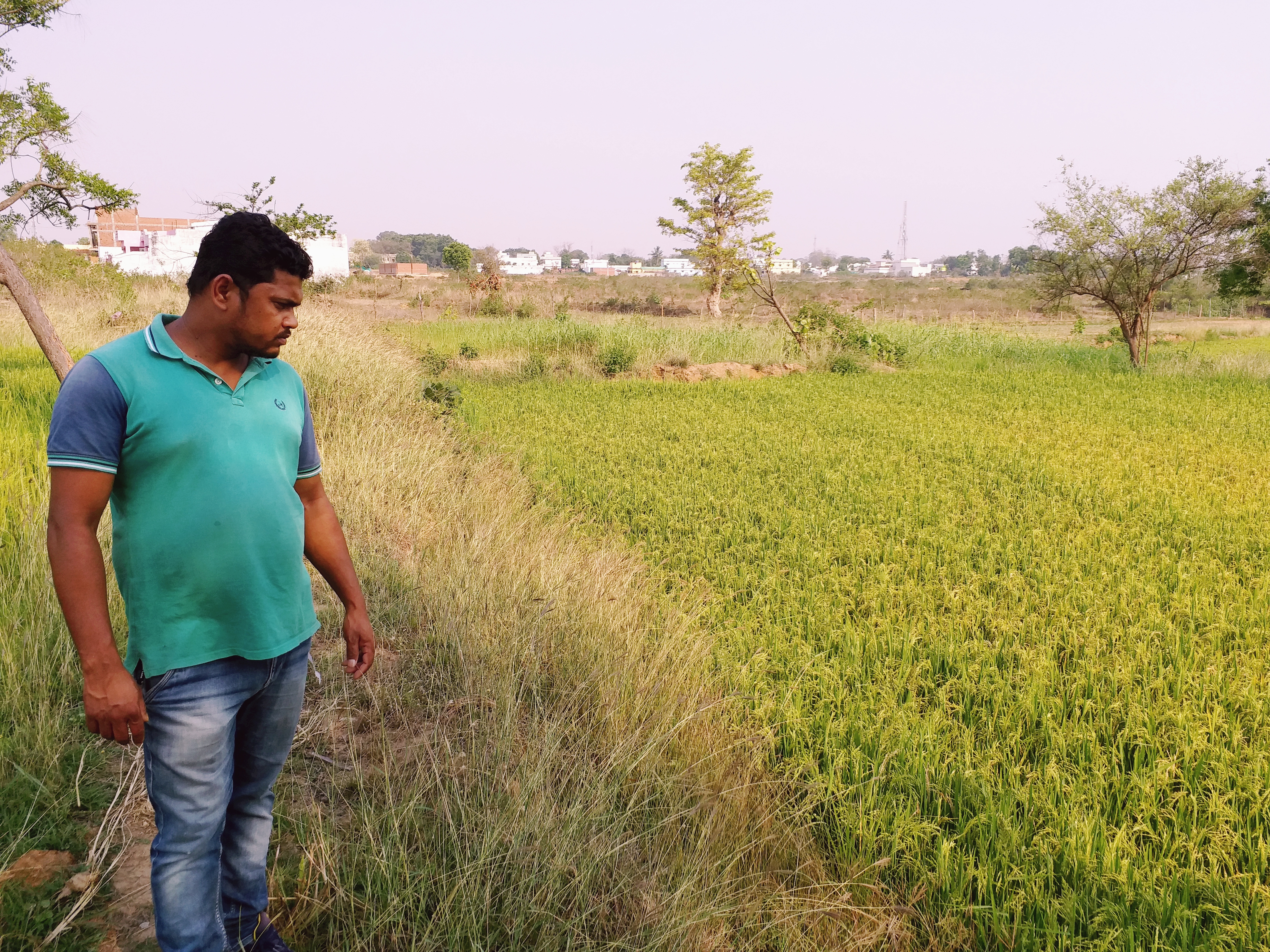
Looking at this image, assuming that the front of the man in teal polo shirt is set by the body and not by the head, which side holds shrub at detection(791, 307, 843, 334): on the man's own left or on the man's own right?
on the man's own left

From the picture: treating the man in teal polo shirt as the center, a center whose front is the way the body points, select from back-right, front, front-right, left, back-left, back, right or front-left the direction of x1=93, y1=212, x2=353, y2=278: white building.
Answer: back-left

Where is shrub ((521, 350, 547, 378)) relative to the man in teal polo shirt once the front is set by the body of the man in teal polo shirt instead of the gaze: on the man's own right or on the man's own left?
on the man's own left

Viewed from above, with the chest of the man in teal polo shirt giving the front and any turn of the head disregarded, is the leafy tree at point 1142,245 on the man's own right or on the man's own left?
on the man's own left

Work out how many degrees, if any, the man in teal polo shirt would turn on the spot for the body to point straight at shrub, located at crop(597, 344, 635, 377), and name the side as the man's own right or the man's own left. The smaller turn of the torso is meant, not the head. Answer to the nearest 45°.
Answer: approximately 90° to the man's own left

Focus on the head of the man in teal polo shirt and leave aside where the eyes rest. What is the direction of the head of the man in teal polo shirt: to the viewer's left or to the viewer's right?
to the viewer's right

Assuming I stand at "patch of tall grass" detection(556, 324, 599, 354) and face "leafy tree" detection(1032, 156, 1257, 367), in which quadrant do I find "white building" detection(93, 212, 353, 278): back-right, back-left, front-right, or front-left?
back-left

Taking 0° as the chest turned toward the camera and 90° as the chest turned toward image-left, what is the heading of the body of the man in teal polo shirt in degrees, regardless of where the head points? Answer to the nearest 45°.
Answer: approximately 315°

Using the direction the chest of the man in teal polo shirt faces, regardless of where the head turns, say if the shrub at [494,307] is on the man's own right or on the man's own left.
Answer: on the man's own left

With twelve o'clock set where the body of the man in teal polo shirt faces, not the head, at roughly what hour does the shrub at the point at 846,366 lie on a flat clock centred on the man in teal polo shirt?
The shrub is roughly at 9 o'clock from the man in teal polo shirt.

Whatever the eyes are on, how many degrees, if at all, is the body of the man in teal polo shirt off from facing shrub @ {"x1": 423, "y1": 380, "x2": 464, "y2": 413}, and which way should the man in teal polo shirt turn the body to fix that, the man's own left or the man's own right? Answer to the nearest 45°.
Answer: approximately 135° to the man's own left
